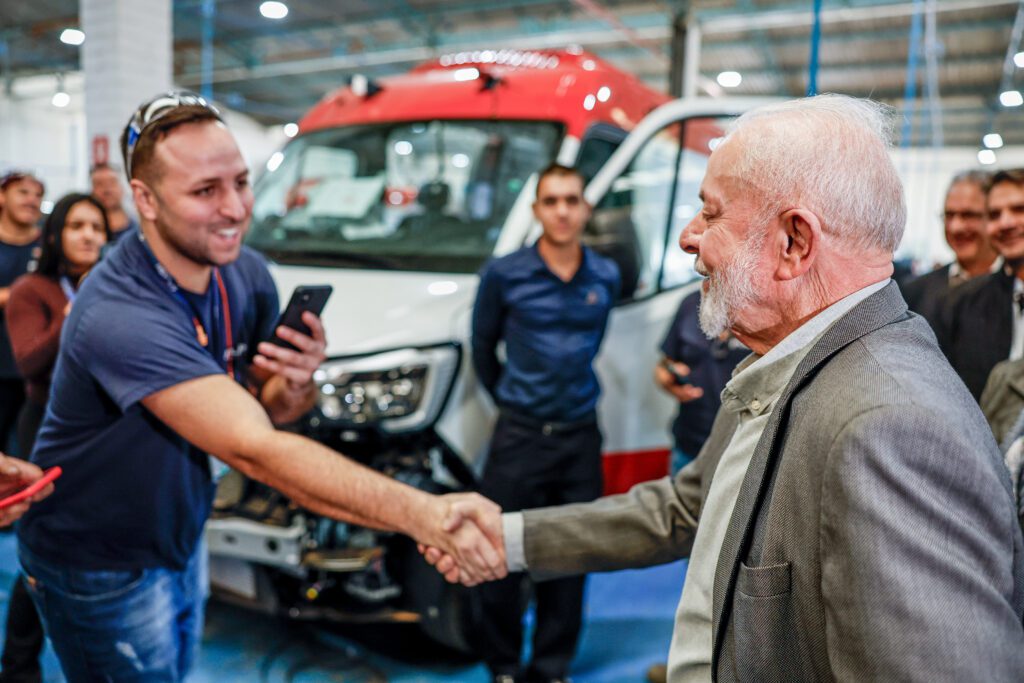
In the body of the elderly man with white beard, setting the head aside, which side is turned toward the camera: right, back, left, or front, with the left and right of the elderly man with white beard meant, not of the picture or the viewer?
left

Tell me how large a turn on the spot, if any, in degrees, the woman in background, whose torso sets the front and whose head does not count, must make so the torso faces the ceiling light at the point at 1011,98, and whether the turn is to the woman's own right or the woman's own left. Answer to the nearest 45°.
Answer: approximately 90° to the woman's own left

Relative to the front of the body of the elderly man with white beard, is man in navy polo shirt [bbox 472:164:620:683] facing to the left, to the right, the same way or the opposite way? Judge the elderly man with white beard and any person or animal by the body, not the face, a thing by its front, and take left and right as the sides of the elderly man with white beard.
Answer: to the left

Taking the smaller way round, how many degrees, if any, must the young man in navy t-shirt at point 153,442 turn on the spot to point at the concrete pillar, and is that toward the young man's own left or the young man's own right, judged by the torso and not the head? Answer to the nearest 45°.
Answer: approximately 135° to the young man's own left

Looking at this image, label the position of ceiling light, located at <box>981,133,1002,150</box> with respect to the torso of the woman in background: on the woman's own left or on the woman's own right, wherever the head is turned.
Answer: on the woman's own left

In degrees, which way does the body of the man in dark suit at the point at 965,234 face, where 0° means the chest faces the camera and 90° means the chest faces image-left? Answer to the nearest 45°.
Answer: approximately 45°

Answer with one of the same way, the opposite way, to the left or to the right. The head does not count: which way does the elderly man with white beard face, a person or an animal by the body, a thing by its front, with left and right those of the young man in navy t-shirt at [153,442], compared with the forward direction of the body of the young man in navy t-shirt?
the opposite way

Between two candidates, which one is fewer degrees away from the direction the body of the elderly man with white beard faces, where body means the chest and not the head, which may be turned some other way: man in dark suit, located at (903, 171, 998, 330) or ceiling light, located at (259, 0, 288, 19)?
the ceiling light

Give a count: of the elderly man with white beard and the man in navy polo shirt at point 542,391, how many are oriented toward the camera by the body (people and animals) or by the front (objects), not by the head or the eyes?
1

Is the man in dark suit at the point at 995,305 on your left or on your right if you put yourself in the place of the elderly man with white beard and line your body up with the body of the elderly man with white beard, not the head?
on your right
